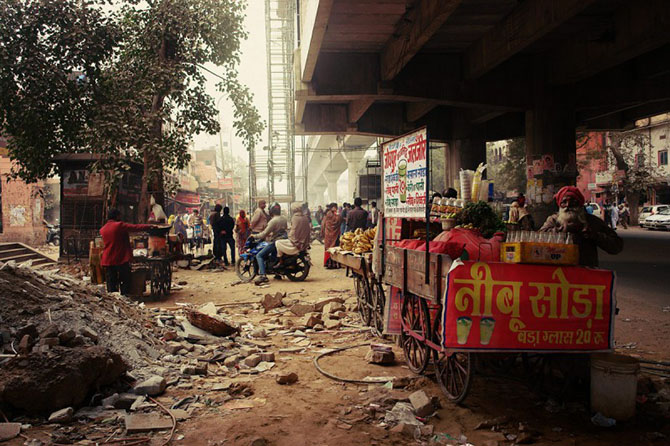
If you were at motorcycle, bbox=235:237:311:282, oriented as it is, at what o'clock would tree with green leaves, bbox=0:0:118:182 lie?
The tree with green leaves is roughly at 12 o'clock from the motorcycle.

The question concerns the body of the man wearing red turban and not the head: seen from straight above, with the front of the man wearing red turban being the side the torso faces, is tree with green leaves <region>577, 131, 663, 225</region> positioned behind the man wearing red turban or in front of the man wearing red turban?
behind

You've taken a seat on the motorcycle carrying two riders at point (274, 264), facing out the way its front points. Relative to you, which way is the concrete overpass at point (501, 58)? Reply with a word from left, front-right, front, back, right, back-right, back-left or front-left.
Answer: back

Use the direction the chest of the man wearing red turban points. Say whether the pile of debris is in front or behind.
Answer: in front

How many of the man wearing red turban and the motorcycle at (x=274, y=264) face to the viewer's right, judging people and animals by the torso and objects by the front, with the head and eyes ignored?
0

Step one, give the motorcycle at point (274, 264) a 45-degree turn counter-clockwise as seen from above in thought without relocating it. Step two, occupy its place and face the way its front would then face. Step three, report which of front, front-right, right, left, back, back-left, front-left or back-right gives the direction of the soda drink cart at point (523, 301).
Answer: front-left

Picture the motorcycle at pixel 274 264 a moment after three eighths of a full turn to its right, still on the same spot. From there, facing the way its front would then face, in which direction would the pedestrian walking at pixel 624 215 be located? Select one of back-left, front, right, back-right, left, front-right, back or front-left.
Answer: front

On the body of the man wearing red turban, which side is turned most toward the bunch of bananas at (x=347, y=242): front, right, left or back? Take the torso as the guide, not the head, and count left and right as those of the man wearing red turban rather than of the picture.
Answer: right

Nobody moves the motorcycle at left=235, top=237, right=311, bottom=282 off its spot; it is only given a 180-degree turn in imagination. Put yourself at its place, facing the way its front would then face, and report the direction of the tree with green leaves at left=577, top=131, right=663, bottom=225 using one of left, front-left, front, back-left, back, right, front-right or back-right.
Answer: front-left

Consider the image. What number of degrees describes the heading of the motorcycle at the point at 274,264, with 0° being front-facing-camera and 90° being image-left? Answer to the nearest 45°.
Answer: approximately 90°

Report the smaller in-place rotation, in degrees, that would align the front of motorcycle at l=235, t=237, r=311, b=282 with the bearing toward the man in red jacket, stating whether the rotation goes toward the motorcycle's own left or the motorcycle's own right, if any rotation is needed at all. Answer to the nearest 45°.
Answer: approximately 45° to the motorcycle's own left

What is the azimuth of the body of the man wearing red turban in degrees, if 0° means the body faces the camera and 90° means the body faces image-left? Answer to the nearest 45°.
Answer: approximately 45°
